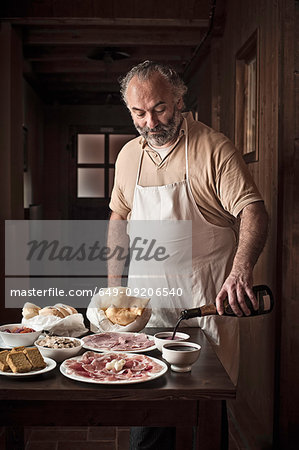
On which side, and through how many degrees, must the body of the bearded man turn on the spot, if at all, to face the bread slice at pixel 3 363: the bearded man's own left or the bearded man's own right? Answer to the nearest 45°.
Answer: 0° — they already face it

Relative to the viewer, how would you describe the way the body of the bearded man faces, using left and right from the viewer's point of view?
facing the viewer and to the left of the viewer

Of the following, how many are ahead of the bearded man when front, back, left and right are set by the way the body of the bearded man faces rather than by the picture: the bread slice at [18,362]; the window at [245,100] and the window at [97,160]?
1

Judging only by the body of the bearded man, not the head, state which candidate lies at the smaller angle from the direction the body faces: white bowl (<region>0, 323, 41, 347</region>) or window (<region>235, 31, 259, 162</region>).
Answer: the white bowl

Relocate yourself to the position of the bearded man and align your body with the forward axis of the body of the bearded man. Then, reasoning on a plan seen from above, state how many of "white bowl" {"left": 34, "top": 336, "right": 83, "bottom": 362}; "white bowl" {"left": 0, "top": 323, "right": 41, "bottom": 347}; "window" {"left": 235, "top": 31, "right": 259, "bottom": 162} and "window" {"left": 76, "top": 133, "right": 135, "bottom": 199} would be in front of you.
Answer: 2

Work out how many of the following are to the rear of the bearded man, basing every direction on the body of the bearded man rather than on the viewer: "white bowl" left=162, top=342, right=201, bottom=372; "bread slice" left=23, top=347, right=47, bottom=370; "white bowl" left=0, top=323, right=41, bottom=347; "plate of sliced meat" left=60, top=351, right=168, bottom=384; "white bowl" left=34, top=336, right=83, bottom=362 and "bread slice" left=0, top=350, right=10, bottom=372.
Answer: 0

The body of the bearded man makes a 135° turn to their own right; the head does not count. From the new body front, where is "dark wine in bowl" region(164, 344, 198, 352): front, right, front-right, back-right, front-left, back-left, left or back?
back

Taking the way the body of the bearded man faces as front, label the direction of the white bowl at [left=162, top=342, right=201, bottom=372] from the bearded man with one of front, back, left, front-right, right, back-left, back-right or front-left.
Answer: front-left

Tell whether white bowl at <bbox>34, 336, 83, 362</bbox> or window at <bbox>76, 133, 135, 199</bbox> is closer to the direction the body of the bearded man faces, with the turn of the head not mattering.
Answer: the white bowl

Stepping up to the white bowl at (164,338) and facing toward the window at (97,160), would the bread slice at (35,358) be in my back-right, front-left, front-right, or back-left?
back-left

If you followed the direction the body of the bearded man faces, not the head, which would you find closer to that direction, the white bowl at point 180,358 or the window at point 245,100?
the white bowl

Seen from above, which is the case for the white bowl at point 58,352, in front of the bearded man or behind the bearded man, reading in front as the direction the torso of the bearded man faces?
in front

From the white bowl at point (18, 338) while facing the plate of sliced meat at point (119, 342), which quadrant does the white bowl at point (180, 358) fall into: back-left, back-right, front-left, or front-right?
front-right
